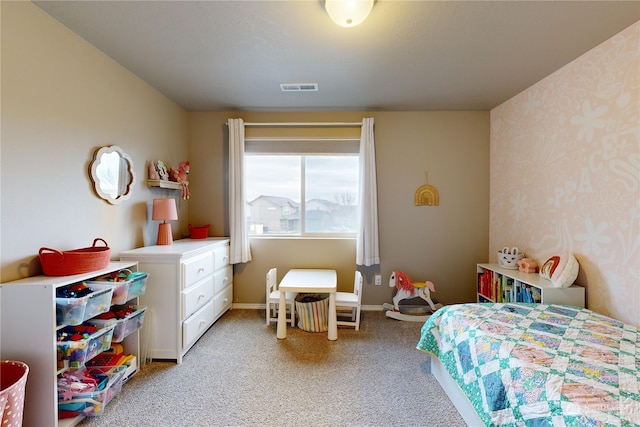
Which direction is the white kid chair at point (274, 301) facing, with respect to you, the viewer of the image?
facing to the right of the viewer

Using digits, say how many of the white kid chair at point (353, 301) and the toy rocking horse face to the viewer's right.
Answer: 0

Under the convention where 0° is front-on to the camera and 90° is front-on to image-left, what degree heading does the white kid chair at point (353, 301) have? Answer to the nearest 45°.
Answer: approximately 90°

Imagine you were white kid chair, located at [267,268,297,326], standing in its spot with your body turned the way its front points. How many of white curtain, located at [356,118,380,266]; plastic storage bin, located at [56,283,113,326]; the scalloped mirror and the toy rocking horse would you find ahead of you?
2

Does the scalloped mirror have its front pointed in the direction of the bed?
yes

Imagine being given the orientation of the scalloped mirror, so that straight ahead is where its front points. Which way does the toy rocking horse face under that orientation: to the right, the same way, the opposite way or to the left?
the opposite way

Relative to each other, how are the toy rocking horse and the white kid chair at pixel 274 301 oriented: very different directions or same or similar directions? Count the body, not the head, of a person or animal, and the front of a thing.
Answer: very different directions

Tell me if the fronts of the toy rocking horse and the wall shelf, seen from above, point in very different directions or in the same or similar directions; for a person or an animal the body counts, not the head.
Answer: very different directions

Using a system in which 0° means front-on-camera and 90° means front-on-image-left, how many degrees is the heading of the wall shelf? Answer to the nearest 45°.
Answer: approximately 315°

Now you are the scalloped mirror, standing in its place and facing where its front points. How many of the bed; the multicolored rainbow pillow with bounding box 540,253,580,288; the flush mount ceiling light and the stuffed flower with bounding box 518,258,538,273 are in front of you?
4

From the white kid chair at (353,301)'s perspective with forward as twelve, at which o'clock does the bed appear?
The bed is roughly at 8 o'clock from the white kid chair.

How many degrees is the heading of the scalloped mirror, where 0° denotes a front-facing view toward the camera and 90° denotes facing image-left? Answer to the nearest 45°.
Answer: approximately 315°

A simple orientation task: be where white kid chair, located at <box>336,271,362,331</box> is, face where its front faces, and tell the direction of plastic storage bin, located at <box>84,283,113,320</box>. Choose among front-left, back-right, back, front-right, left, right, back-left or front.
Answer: front-left

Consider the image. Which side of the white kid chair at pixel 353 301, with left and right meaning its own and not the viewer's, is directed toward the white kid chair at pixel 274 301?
front
